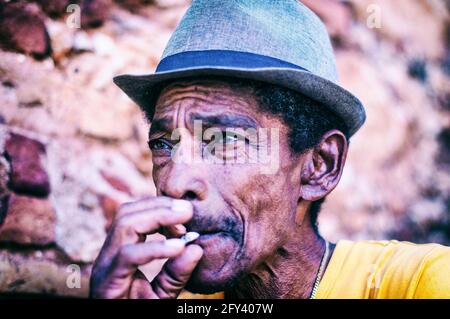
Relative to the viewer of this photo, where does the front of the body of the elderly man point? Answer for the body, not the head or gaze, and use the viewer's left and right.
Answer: facing the viewer and to the left of the viewer

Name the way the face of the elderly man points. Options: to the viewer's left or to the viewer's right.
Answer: to the viewer's left
